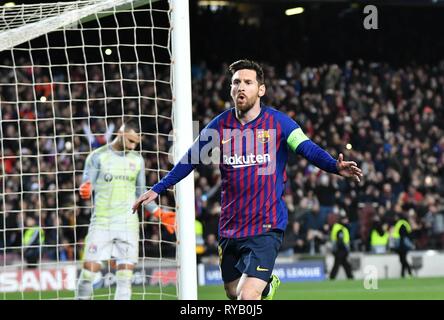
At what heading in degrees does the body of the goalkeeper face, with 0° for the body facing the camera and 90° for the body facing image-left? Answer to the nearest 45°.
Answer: approximately 0°

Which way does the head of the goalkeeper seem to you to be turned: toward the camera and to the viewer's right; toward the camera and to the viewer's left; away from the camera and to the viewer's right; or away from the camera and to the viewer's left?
toward the camera and to the viewer's right
